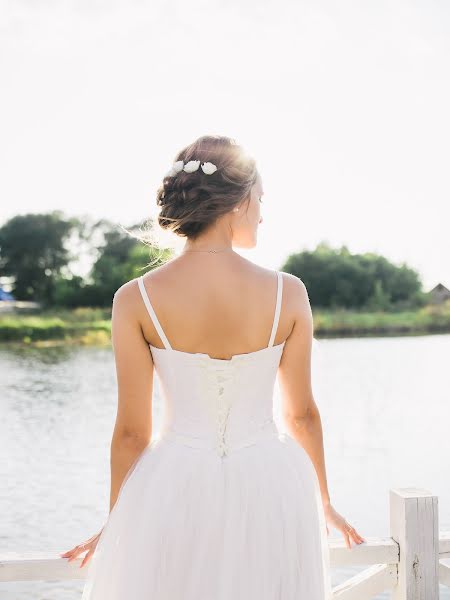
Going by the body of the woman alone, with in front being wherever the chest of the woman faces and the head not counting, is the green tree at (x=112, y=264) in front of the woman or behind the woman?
in front

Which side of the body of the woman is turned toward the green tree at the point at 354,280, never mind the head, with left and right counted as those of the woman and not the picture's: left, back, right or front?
front

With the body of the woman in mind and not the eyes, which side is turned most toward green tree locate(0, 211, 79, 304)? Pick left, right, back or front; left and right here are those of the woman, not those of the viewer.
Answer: front

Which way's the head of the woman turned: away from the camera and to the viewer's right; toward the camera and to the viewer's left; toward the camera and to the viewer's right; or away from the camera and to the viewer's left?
away from the camera and to the viewer's right

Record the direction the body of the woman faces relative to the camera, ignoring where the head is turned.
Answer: away from the camera
